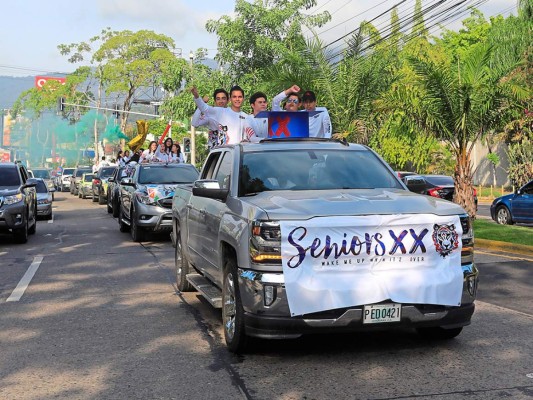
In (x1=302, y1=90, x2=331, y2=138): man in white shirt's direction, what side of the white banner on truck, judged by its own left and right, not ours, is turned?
back

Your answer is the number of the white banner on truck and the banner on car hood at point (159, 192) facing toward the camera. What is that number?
2

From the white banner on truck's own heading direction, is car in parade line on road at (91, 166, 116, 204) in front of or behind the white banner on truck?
behind

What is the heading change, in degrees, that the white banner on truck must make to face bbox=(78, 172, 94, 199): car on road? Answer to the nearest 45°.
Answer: approximately 135° to its right

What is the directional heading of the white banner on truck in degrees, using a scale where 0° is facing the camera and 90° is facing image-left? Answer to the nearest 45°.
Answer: approximately 0°

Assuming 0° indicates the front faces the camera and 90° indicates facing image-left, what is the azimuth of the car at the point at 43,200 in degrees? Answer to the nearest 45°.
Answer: approximately 0°
